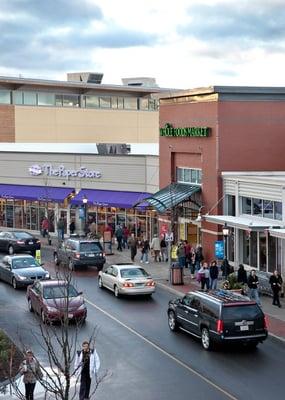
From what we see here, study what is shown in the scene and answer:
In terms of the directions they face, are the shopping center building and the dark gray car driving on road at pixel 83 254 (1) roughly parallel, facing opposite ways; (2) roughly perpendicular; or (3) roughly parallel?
roughly perpendicular

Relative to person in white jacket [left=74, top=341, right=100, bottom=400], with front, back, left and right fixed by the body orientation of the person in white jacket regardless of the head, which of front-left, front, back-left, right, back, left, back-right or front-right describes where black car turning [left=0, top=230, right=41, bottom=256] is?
back

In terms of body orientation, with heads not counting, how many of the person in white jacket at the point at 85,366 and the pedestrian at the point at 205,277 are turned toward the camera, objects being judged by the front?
2

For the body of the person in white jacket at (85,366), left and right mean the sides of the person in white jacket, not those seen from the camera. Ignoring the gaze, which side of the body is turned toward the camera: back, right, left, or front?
front

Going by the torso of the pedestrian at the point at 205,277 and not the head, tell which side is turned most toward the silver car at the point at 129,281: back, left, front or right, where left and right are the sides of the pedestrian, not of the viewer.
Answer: right

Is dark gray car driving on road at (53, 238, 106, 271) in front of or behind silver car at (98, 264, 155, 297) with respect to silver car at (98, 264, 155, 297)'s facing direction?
in front

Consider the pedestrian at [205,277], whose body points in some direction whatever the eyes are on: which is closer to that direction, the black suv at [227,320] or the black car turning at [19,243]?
the black suv

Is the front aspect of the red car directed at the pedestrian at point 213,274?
no

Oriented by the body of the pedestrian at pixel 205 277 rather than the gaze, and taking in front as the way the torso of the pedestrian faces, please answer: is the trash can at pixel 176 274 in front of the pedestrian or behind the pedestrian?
behind

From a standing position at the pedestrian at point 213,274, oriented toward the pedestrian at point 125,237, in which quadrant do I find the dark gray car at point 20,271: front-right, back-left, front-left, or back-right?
front-left

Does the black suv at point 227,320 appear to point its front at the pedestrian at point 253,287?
no

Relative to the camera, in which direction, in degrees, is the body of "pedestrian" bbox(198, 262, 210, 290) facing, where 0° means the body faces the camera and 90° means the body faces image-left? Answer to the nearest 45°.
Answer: approximately 0°

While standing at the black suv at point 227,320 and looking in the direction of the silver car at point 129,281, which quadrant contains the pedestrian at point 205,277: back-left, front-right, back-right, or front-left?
front-right

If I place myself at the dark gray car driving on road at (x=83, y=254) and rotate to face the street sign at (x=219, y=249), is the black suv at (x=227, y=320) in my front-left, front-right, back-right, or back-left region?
front-right

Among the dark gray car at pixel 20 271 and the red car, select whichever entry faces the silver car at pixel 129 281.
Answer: the dark gray car

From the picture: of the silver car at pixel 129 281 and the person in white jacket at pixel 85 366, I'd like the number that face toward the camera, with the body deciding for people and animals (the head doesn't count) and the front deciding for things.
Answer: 1
